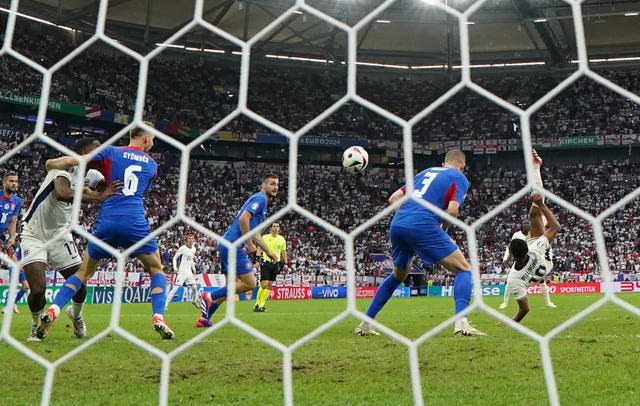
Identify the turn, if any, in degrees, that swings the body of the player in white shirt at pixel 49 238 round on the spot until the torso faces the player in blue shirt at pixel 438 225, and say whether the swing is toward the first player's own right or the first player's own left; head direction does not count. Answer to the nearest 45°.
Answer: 0° — they already face them

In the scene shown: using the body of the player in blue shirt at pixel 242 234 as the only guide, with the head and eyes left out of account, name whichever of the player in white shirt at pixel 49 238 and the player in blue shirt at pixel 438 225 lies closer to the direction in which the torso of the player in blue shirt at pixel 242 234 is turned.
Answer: the player in blue shirt

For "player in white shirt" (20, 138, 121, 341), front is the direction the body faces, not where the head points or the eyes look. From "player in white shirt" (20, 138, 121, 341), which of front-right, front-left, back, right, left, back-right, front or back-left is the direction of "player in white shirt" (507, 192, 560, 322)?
front-left

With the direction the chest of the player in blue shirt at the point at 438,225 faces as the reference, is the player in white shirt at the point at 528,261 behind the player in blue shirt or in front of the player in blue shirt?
in front

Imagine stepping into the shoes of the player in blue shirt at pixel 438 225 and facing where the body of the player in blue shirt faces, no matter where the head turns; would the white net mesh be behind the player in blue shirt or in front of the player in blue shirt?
behind

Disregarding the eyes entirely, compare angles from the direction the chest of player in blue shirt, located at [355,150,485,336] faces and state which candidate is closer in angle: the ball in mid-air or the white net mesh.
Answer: the ball in mid-air

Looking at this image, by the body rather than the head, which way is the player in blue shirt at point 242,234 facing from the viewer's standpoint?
to the viewer's right

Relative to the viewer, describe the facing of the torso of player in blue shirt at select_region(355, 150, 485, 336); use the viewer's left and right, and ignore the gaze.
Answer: facing away from the viewer and to the right of the viewer

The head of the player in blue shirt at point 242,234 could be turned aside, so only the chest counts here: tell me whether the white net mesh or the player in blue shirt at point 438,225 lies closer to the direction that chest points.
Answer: the player in blue shirt

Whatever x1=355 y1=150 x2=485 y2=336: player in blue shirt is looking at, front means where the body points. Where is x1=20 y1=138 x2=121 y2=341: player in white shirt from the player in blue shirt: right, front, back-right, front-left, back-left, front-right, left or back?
back-left

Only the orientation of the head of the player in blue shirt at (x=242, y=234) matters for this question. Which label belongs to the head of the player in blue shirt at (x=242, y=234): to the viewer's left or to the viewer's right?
to the viewer's right
